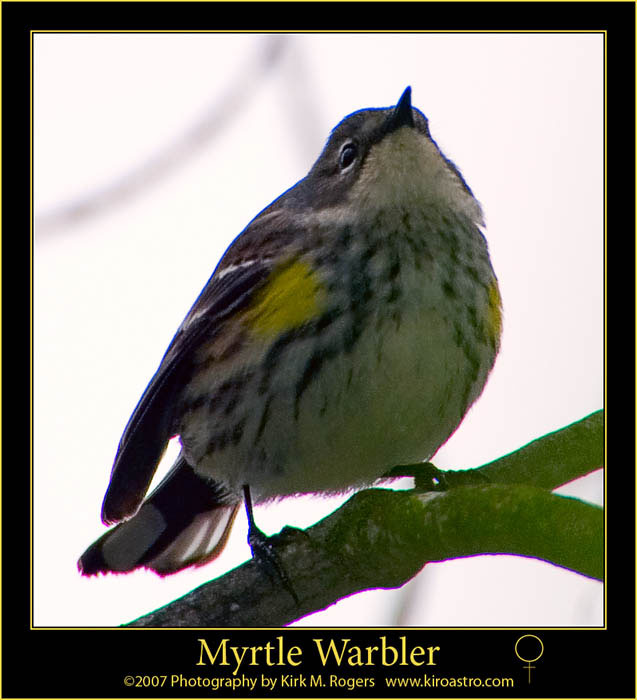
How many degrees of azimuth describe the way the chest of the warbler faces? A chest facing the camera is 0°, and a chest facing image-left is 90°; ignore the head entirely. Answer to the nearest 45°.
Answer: approximately 315°
